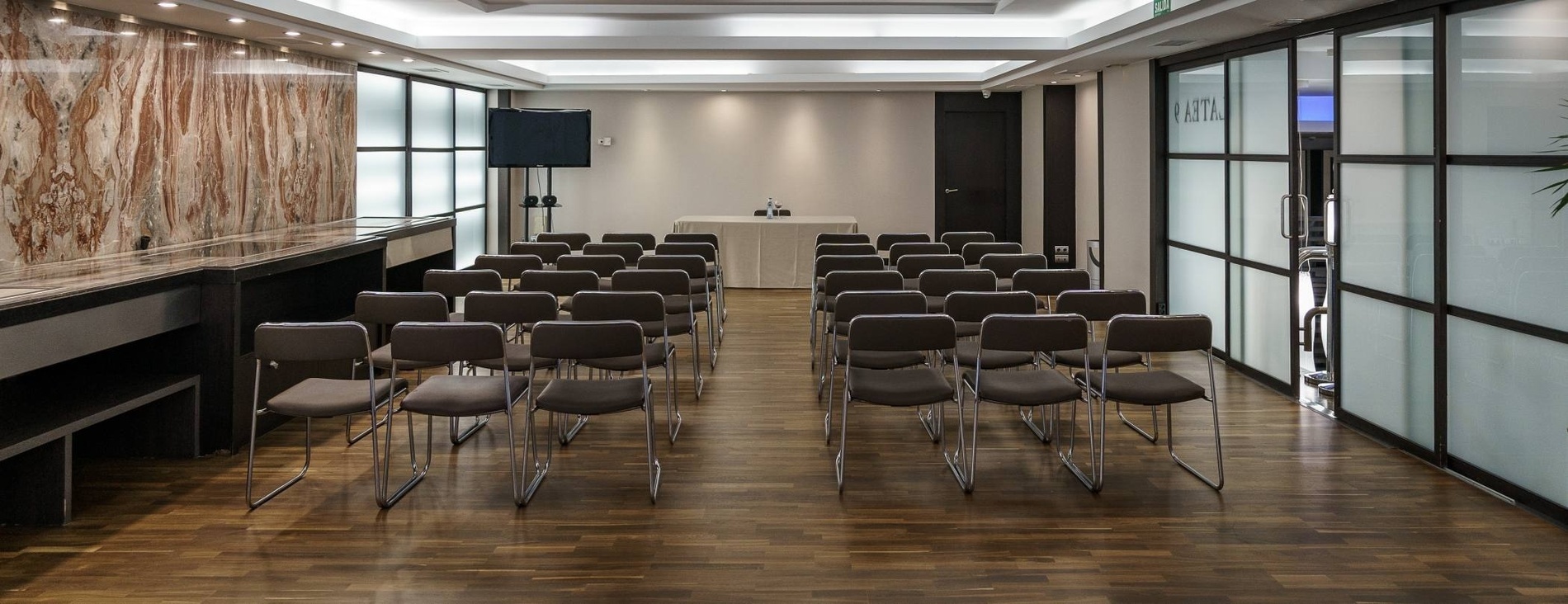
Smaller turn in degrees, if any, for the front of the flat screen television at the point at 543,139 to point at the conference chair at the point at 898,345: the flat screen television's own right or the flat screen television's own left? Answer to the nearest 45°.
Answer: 0° — it already faces it

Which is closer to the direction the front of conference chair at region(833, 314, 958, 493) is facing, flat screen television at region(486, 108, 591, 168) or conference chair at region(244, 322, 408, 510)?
the flat screen television

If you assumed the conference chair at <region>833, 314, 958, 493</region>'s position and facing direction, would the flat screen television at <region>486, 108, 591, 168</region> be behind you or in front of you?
in front

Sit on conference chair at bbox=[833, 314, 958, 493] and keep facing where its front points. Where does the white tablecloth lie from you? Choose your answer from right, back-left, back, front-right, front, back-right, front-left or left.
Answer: front

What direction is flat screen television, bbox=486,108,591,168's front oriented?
toward the camera

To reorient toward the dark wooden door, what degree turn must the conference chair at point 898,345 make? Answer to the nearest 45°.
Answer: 0° — it already faces it

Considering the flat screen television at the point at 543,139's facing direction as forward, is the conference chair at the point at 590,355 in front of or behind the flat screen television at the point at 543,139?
in front

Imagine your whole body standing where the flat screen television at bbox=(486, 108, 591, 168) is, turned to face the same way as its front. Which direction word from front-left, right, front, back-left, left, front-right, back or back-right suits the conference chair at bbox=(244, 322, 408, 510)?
front

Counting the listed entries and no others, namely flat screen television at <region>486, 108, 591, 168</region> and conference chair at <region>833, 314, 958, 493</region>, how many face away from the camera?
1

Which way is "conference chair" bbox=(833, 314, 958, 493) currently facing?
away from the camera

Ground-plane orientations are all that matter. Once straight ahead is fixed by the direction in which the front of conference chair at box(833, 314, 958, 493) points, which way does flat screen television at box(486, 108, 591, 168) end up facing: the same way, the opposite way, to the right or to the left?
the opposite way

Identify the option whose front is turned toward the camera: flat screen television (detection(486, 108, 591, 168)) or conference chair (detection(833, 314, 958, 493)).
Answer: the flat screen television
